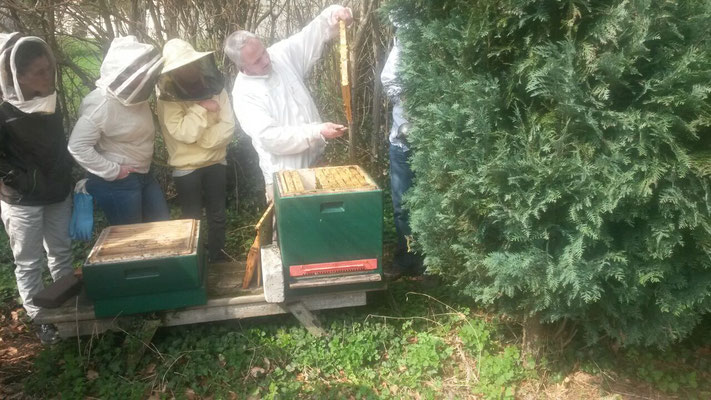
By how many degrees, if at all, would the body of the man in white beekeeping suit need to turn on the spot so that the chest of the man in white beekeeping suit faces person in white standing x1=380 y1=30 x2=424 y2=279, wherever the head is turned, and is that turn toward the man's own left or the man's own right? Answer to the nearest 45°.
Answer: approximately 45° to the man's own left

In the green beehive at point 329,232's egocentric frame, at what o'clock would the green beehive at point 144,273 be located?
the green beehive at point 144,273 is roughly at 3 o'clock from the green beehive at point 329,232.

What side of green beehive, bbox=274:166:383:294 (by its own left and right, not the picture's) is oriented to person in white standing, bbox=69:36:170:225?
right

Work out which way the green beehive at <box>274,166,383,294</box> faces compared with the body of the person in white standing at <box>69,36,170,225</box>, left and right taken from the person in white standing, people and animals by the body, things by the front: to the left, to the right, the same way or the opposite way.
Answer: to the right

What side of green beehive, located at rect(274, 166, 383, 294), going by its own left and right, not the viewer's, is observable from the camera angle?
front

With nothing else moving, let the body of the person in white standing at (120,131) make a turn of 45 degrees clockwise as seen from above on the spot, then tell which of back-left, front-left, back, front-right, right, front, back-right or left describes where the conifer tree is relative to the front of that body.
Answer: front-left

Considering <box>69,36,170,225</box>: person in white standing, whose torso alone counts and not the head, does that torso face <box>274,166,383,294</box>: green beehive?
yes
